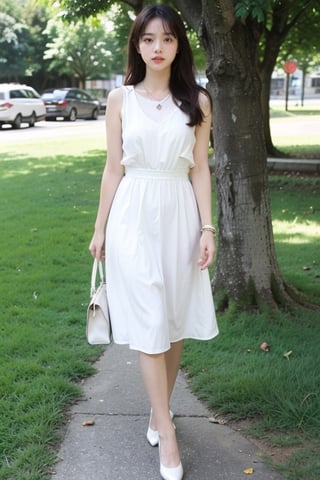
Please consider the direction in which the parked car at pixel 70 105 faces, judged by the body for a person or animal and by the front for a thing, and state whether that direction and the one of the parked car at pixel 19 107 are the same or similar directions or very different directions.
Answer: same or similar directions

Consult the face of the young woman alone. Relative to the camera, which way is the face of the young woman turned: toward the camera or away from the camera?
toward the camera

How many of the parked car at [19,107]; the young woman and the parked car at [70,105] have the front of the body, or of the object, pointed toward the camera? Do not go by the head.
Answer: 1

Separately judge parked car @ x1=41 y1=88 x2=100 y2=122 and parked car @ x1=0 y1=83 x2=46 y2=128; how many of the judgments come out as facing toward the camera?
0

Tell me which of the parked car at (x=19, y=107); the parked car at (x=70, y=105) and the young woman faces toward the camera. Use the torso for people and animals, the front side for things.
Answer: the young woman

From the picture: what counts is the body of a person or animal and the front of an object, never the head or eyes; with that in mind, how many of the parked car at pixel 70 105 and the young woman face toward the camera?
1

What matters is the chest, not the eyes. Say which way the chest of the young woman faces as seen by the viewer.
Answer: toward the camera

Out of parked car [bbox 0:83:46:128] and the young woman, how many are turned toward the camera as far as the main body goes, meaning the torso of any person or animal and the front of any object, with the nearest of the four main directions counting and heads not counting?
1

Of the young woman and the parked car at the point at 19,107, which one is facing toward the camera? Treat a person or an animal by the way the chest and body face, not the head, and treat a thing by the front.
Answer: the young woman
